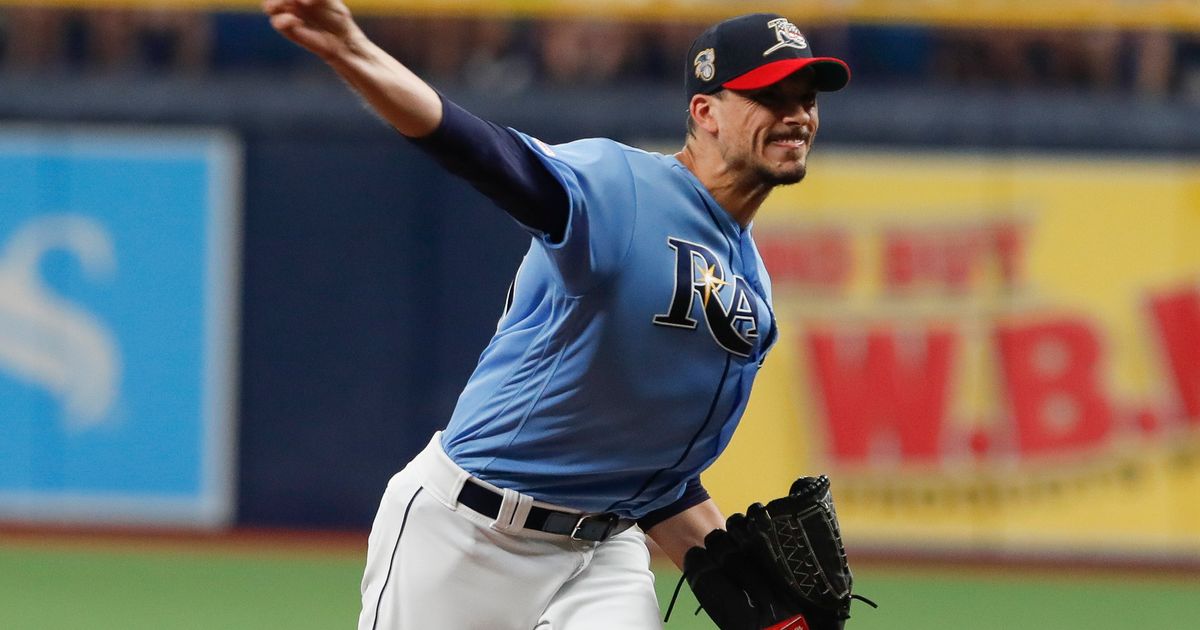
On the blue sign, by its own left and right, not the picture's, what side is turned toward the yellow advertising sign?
left

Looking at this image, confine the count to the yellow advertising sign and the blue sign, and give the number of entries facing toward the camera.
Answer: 2

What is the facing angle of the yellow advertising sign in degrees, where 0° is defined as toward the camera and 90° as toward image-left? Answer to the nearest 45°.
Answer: approximately 0°

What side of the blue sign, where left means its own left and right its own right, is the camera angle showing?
front

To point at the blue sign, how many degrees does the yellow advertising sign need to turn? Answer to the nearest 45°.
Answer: approximately 90° to its right
